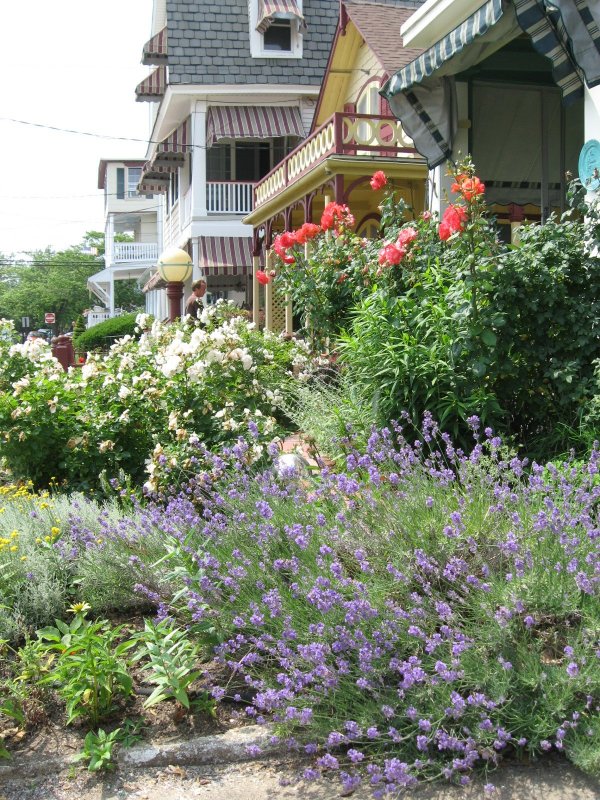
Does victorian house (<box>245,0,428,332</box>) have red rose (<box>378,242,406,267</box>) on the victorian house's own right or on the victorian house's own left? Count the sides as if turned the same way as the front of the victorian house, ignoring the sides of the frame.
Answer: on the victorian house's own left

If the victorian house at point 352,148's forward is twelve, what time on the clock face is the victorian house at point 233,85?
the victorian house at point 233,85 is roughly at 4 o'clock from the victorian house at point 352,148.

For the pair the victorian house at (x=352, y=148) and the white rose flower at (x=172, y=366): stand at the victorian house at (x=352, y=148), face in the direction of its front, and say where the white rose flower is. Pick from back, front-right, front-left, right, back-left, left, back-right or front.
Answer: front-left

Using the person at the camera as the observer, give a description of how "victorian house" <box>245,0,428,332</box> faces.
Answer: facing the viewer and to the left of the viewer

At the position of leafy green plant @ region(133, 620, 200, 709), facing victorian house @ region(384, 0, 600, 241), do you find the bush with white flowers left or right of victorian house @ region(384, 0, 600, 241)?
left

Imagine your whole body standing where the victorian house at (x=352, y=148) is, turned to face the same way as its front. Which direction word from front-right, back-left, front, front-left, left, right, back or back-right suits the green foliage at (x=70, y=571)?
front-left

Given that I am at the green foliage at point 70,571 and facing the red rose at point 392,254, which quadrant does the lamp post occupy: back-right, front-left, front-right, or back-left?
front-left

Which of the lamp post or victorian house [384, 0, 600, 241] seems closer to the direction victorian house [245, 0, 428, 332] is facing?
the lamp post

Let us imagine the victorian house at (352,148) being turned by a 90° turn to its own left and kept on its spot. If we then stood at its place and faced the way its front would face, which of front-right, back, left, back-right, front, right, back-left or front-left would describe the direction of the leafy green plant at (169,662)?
front-right

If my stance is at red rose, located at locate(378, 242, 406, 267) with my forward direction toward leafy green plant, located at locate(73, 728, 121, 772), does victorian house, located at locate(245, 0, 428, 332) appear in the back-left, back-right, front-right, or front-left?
back-right

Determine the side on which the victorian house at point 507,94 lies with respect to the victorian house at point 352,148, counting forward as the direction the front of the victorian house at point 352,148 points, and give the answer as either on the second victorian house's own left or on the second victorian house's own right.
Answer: on the second victorian house's own left

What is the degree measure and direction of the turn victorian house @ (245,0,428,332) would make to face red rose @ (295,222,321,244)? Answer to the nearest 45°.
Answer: approximately 45° to its left

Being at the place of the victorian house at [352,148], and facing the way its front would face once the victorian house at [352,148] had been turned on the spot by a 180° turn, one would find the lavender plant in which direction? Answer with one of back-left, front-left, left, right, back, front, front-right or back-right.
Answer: back-right

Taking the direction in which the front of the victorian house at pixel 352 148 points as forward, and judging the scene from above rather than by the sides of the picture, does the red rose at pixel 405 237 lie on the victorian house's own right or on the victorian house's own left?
on the victorian house's own left

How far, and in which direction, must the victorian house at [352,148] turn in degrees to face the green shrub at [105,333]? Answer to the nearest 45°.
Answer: approximately 90° to its right

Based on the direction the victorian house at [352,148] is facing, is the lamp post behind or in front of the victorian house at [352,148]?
in front

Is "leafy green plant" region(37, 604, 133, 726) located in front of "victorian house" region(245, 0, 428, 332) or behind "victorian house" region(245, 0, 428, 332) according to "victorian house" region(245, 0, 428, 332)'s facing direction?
in front
